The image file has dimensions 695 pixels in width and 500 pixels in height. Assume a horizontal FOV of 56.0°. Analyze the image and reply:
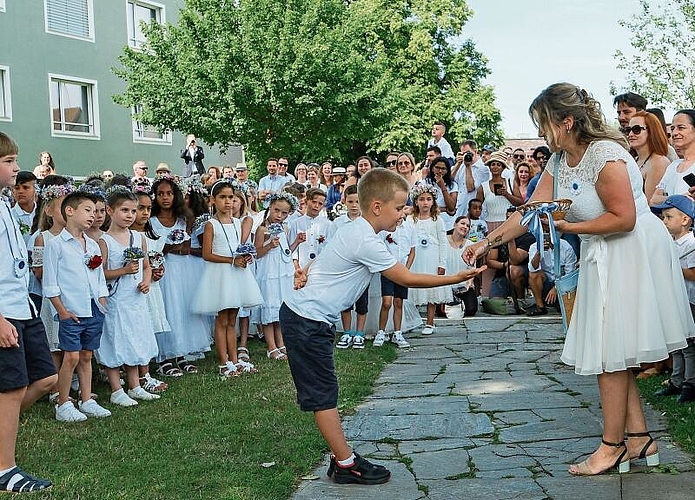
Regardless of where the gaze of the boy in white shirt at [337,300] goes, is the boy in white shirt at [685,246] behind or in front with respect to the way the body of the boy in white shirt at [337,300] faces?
in front

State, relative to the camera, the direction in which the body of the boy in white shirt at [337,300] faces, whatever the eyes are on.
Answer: to the viewer's right

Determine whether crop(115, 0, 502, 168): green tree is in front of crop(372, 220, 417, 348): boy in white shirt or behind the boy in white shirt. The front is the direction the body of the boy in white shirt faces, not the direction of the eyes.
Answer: behind

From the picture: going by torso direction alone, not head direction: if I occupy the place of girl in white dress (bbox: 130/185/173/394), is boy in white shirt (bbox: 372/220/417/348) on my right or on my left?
on my left

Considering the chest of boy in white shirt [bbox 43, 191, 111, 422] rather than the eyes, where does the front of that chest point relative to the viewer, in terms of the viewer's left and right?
facing the viewer and to the right of the viewer

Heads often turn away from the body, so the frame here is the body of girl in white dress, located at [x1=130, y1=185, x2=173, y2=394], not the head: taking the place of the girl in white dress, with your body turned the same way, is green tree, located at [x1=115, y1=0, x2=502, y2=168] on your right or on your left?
on your left

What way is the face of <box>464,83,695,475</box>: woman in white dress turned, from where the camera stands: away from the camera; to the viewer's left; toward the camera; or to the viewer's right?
to the viewer's left

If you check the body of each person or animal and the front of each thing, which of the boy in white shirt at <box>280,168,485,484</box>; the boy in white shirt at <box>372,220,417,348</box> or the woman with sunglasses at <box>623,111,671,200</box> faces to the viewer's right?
the boy in white shirt at <box>280,168,485,484</box>

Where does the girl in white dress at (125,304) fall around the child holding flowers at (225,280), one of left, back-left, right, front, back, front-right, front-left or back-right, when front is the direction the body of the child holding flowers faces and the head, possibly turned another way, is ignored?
right

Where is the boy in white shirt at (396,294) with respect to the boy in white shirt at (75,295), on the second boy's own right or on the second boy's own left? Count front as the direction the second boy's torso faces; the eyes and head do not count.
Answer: on the second boy's own left

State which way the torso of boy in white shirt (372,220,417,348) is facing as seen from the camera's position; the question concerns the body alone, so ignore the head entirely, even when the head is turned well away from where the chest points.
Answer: toward the camera

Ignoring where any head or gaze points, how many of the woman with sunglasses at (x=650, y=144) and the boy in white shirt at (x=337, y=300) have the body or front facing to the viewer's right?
1

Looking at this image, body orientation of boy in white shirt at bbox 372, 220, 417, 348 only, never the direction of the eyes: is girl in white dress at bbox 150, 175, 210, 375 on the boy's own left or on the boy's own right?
on the boy's own right

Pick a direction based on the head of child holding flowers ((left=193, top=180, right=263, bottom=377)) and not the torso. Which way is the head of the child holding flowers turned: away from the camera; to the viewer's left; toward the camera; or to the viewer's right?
toward the camera

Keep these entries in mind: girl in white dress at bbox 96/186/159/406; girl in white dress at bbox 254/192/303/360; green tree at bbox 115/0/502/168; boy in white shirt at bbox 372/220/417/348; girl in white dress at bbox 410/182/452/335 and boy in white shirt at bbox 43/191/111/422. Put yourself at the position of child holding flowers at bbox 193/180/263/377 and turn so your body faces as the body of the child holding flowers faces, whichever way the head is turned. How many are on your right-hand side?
2

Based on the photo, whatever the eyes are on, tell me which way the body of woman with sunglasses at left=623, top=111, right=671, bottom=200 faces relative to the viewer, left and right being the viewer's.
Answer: facing the viewer and to the left of the viewer

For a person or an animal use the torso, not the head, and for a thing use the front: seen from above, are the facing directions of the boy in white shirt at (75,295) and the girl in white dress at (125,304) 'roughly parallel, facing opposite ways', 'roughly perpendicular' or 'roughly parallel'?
roughly parallel

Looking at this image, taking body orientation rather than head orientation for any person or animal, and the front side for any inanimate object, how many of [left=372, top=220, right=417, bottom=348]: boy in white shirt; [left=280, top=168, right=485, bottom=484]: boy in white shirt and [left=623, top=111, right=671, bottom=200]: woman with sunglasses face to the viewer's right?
1

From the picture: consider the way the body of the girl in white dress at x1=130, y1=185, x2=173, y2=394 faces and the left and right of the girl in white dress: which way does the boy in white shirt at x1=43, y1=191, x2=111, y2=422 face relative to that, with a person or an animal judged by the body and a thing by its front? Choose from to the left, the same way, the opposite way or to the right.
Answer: the same way

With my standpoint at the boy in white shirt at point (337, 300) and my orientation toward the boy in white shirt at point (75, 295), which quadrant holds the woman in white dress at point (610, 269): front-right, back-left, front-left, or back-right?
back-right
